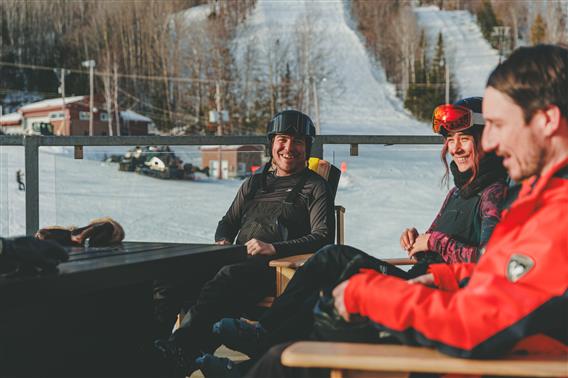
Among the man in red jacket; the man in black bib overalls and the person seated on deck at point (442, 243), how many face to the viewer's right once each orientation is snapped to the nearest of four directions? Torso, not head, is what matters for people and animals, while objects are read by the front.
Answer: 0

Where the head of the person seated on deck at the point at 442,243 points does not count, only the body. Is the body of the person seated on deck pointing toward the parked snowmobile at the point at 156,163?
no

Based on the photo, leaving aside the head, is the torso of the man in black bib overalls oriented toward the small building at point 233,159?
no

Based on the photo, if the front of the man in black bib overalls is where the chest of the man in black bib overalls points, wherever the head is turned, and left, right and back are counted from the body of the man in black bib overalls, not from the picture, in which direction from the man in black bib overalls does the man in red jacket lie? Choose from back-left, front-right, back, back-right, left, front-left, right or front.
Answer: front-left

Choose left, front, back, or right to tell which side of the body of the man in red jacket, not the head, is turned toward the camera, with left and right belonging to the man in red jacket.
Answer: left

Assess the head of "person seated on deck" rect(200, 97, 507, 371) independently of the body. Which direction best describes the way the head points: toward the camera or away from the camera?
toward the camera

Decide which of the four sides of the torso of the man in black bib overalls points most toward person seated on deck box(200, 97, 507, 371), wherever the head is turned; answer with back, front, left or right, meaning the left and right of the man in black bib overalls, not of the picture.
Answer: left

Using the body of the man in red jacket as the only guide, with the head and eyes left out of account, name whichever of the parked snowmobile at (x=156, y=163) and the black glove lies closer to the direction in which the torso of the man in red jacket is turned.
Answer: the black glove

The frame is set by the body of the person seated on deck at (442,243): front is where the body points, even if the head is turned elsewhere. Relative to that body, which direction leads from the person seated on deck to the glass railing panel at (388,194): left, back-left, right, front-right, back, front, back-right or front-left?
back-right

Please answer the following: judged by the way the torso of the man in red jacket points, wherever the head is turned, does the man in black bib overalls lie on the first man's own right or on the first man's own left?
on the first man's own right

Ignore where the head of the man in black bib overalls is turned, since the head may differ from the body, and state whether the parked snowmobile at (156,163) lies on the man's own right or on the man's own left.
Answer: on the man's own right

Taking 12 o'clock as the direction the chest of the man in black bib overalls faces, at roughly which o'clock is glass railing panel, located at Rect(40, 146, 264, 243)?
The glass railing panel is roughly at 4 o'clock from the man in black bib overalls.

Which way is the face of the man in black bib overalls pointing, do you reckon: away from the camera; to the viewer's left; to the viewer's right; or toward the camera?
toward the camera
